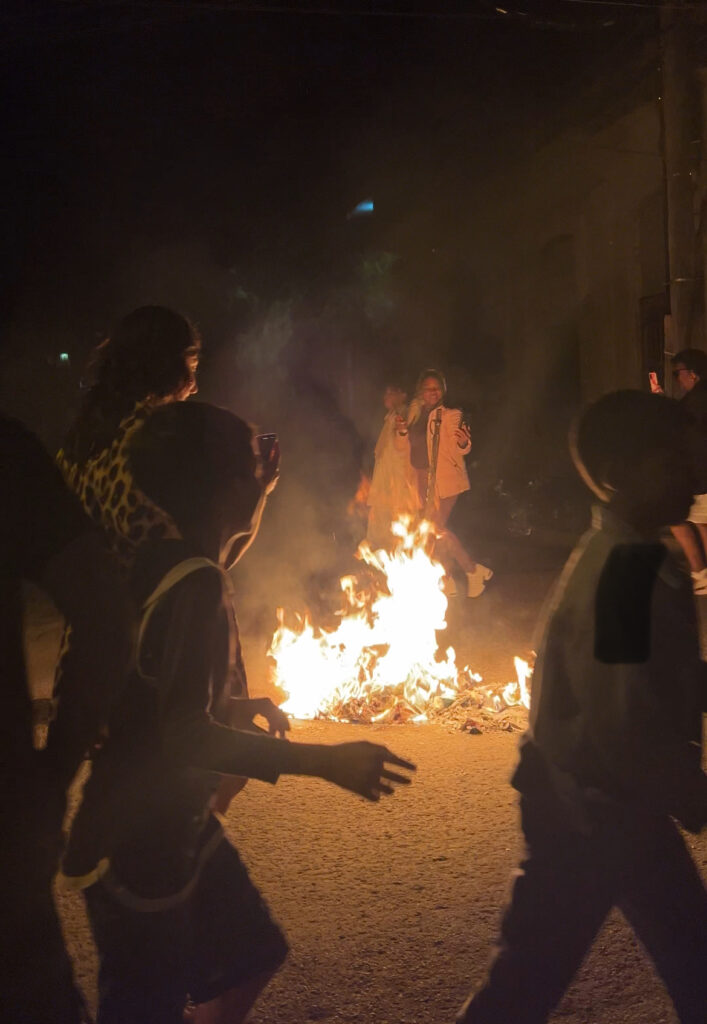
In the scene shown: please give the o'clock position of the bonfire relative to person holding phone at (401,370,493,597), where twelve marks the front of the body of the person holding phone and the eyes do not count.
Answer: The bonfire is roughly at 12 o'clock from the person holding phone.

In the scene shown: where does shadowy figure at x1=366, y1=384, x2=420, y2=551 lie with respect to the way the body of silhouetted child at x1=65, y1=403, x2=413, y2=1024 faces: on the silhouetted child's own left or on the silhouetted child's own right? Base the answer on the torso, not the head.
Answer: on the silhouetted child's own left

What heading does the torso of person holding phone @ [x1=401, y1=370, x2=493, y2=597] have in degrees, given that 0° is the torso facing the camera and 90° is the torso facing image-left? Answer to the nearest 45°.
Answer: approximately 0°

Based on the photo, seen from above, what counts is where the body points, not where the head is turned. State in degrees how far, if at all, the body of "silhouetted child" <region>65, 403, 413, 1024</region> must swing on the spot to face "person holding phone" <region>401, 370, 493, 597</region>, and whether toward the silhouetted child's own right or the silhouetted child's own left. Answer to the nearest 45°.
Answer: approximately 90° to the silhouetted child's own left

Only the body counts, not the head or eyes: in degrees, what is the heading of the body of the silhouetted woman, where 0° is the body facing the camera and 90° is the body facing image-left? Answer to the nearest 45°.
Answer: approximately 225°

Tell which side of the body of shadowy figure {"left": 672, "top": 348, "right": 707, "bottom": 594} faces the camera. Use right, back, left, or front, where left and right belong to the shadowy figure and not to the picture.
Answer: left

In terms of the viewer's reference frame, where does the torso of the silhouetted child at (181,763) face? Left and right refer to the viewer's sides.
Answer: facing to the right of the viewer

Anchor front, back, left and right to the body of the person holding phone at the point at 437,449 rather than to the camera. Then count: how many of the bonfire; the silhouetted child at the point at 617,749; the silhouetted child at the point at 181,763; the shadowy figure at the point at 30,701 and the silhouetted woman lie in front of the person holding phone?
5

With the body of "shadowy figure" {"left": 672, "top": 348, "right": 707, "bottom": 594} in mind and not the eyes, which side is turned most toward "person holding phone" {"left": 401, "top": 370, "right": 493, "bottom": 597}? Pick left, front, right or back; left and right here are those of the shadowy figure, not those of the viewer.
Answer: front

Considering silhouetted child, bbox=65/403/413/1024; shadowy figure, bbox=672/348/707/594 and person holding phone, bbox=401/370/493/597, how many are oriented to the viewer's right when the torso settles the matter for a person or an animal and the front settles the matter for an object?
1

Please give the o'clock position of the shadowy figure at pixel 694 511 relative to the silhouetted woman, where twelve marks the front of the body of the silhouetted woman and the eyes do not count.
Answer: The shadowy figure is roughly at 12 o'clock from the silhouetted woman.

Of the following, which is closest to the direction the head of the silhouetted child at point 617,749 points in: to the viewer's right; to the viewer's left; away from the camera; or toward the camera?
away from the camera

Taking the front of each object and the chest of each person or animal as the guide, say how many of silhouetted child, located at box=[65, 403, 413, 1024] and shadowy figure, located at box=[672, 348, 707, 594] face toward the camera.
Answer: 0

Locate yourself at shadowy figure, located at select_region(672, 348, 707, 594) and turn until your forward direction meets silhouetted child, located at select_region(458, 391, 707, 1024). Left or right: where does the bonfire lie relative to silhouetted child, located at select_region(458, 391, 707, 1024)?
right

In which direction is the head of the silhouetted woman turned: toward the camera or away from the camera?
away from the camera

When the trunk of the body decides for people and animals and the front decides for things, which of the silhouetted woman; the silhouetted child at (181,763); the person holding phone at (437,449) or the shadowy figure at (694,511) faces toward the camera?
the person holding phone
